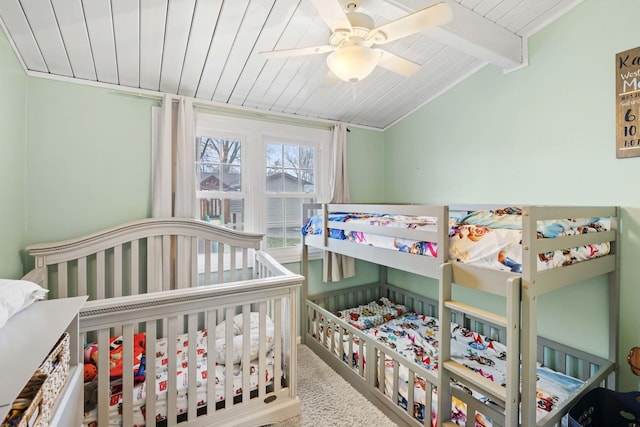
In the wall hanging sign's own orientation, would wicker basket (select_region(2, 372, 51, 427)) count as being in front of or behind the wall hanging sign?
in front

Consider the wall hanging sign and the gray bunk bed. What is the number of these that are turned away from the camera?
0

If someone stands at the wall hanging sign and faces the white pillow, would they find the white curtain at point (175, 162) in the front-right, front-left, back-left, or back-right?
front-right

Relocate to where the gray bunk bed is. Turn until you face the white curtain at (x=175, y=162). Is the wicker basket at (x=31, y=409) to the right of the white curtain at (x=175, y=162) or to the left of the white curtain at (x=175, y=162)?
left

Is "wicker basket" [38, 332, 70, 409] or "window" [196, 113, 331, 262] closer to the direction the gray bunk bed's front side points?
the wicker basket

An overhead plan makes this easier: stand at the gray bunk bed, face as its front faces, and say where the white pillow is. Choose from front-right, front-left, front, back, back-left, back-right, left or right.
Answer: front

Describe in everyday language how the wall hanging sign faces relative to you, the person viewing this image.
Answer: facing the viewer and to the left of the viewer

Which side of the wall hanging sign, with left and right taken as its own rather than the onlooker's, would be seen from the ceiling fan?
front

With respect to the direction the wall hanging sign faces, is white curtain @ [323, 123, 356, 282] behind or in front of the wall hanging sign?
in front

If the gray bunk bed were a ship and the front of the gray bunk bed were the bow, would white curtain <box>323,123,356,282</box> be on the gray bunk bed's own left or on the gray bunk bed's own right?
on the gray bunk bed's own right
